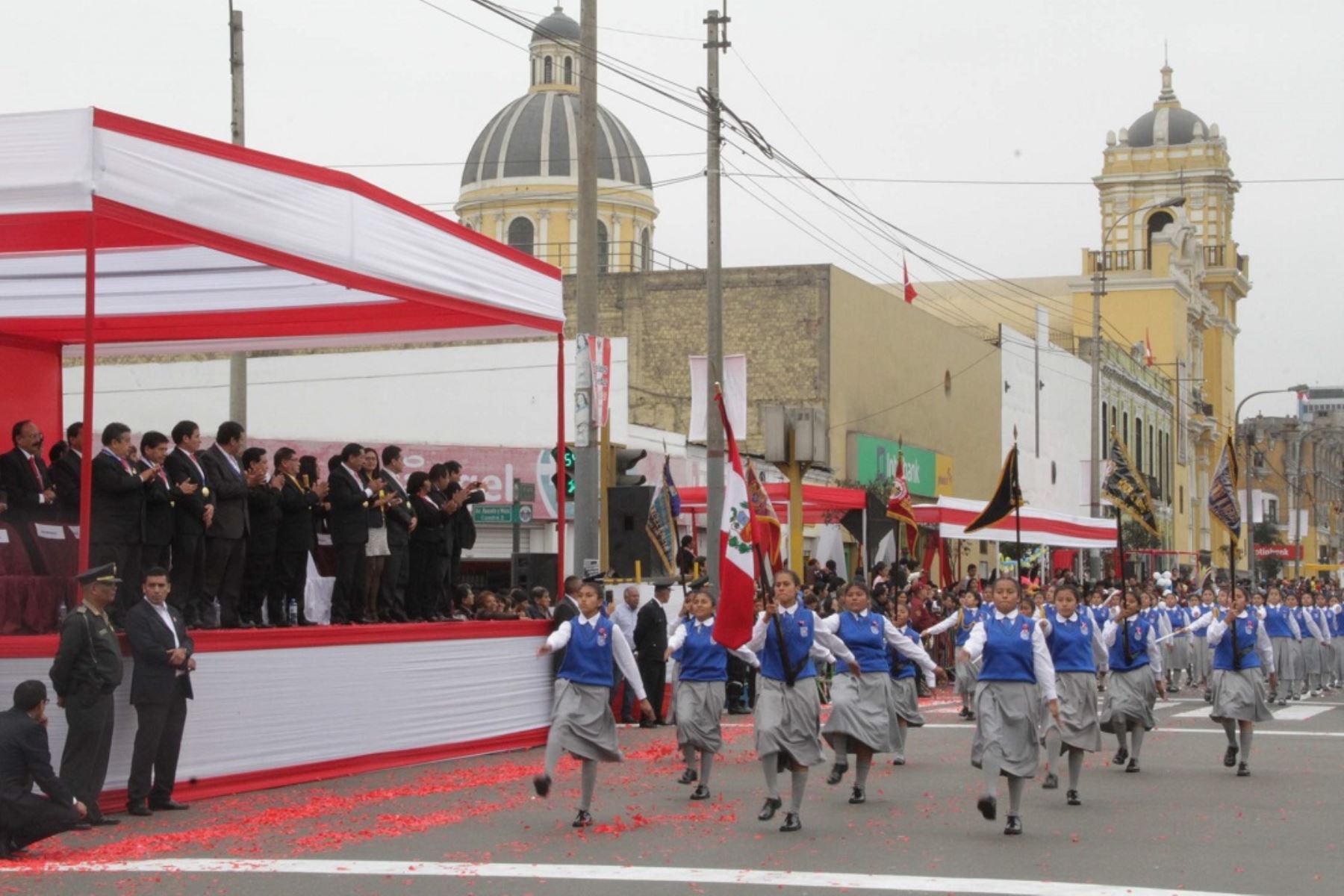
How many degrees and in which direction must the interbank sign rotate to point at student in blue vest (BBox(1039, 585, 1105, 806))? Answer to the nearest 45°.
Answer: approximately 45° to its right

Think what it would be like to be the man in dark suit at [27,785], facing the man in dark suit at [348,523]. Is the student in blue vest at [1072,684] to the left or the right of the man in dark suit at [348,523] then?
right

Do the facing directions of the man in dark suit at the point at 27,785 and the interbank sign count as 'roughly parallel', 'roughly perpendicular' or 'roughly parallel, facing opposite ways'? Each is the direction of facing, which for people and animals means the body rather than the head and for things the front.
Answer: roughly perpendicular

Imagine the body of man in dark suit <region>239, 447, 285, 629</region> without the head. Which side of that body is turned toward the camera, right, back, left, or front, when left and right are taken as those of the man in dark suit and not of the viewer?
right

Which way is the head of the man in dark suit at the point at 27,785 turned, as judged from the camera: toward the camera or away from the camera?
away from the camera

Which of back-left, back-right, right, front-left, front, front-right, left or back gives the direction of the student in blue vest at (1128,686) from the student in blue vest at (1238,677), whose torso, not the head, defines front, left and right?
right

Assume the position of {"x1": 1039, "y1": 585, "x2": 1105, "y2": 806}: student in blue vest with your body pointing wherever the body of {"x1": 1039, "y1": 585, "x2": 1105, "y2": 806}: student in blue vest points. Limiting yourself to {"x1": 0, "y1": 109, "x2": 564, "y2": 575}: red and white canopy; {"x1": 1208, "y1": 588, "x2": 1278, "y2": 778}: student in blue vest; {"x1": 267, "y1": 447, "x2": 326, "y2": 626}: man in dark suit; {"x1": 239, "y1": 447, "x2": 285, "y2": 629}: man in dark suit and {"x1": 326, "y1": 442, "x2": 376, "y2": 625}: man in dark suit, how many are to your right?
4

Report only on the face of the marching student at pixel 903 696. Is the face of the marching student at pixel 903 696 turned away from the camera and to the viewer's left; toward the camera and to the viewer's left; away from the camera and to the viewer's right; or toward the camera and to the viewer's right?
toward the camera and to the viewer's left

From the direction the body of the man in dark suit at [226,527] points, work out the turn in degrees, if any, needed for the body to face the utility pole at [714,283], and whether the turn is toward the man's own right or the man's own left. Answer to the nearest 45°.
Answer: approximately 90° to the man's own left

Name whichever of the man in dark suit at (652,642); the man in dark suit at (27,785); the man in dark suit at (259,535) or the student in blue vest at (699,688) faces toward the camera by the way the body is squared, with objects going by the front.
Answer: the student in blue vest
